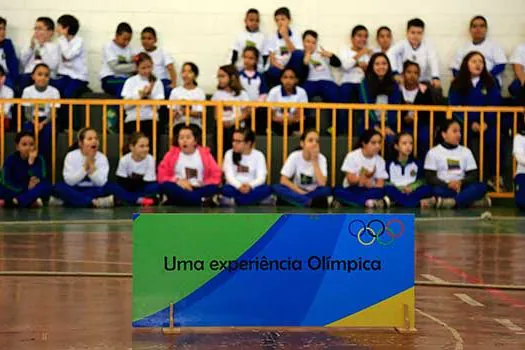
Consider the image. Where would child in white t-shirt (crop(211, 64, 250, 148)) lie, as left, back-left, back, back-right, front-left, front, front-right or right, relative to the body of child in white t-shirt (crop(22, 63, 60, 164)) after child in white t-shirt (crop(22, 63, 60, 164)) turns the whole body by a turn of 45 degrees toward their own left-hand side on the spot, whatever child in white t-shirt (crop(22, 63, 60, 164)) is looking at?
front-left

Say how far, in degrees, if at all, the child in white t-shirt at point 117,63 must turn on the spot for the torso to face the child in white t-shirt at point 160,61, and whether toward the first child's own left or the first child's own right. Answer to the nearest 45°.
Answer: approximately 45° to the first child's own left

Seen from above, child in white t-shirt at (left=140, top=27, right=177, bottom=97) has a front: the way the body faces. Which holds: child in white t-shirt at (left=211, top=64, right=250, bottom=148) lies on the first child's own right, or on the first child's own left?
on the first child's own left

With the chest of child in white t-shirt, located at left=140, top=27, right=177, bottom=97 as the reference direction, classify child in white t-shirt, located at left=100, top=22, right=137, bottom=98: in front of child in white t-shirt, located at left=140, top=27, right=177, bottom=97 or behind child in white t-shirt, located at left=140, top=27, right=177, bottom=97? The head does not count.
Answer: in front

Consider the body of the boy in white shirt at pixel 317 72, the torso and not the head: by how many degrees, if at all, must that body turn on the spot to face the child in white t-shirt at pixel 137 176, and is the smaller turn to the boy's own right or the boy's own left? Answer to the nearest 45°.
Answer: approximately 45° to the boy's own right
